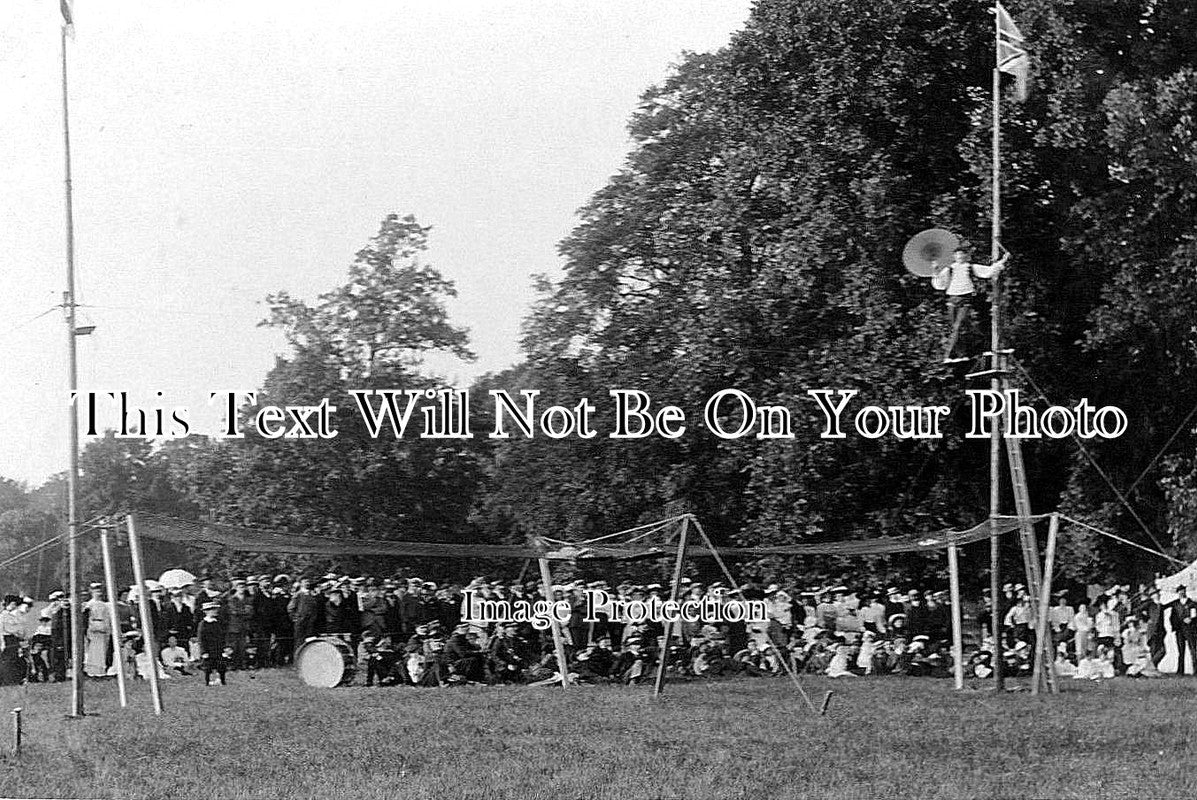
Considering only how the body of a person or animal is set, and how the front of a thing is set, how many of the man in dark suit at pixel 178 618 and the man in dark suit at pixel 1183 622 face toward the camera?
2

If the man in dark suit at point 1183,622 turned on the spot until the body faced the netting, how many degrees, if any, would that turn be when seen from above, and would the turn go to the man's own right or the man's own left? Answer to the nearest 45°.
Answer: approximately 90° to the man's own right

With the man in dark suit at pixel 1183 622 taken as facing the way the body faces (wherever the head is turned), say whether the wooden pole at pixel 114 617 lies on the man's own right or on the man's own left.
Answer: on the man's own right

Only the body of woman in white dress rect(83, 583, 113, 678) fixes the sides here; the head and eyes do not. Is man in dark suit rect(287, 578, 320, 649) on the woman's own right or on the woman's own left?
on the woman's own left
